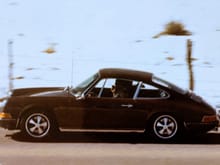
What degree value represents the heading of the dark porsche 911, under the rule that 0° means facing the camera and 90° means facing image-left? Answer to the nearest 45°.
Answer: approximately 90°

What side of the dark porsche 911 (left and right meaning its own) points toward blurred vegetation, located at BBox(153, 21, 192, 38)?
right
